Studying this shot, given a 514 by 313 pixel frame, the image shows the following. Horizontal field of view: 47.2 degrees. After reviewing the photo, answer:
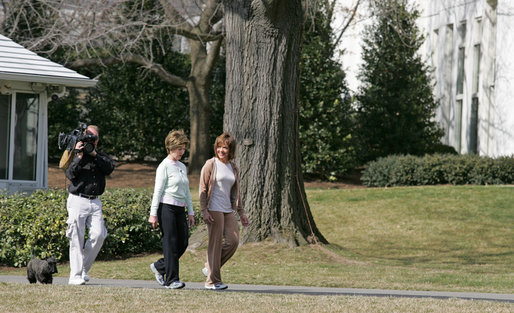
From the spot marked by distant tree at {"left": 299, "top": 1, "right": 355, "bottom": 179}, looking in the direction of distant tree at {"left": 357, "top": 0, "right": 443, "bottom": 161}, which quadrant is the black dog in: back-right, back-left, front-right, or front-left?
back-right

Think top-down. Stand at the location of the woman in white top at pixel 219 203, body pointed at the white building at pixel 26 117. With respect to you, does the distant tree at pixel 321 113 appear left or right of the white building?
right

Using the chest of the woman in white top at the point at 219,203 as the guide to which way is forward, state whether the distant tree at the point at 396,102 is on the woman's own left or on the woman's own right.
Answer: on the woman's own left

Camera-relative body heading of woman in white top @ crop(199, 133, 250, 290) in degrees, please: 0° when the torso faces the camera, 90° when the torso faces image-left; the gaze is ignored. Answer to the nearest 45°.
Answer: approximately 315°

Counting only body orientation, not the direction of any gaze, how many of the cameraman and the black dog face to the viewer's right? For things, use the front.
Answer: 1

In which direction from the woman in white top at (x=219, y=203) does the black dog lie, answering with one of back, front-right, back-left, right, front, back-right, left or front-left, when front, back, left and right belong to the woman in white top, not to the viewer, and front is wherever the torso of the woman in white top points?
back-right
